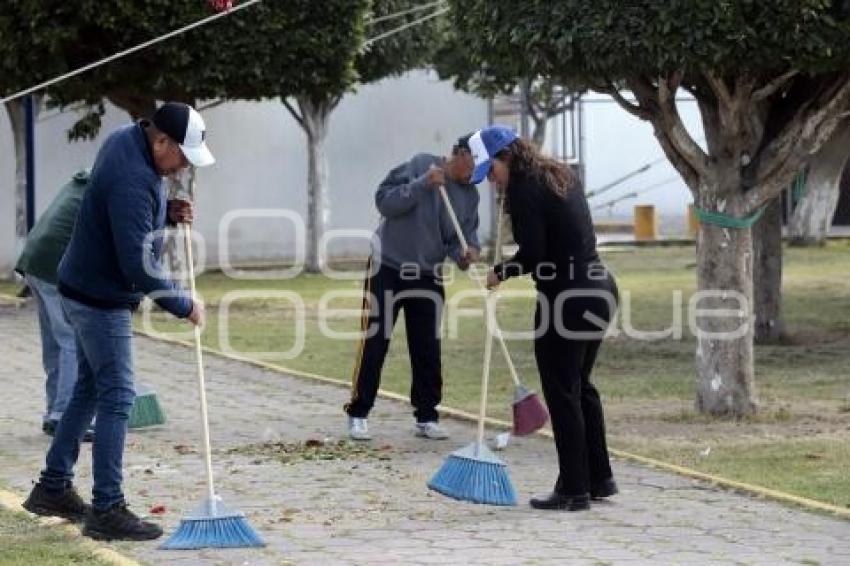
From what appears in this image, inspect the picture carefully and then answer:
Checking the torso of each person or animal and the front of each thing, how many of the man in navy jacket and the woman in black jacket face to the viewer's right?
1

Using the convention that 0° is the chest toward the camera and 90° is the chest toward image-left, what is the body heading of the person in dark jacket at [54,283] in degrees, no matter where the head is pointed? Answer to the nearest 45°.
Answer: approximately 270°

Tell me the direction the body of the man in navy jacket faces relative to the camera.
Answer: to the viewer's right

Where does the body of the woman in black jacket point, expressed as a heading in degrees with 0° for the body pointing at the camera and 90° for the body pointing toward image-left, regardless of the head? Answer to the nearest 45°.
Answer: approximately 90°

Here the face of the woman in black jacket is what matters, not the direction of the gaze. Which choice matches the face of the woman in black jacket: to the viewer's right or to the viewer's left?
to the viewer's left

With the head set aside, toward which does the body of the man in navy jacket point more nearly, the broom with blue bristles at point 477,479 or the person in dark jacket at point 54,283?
the broom with blue bristles

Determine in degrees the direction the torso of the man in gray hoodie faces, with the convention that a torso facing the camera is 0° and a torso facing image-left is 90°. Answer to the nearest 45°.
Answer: approximately 315°

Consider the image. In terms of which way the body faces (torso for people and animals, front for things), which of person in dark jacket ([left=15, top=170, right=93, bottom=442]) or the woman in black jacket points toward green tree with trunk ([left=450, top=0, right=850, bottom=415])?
the person in dark jacket

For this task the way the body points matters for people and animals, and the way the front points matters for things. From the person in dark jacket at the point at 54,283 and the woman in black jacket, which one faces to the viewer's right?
the person in dark jacket

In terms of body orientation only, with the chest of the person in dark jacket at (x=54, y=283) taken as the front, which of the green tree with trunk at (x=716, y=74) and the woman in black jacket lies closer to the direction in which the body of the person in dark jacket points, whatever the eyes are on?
the green tree with trunk

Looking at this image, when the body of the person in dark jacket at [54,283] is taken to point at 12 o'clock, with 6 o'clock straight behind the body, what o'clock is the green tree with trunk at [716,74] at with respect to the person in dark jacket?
The green tree with trunk is roughly at 12 o'clock from the person in dark jacket.

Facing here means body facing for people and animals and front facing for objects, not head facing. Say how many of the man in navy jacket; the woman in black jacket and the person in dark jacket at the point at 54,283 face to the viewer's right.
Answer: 2

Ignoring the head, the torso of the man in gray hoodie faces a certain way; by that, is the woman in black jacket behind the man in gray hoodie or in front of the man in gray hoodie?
in front

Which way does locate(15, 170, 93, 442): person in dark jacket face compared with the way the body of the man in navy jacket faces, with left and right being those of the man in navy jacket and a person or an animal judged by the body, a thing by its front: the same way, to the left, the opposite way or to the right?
the same way

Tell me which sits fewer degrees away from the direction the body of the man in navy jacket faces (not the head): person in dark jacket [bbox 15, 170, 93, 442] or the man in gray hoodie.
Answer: the man in gray hoodie

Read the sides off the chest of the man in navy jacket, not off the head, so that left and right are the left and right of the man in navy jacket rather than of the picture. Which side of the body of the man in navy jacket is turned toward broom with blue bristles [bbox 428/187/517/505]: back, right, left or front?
front
